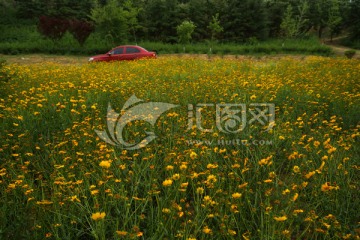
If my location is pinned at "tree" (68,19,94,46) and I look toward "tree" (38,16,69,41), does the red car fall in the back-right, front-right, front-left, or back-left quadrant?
back-left

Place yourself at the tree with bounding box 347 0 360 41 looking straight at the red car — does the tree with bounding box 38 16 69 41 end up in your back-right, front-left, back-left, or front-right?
front-right

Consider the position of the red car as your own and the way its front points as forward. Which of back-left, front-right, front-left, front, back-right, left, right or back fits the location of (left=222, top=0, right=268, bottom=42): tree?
back-right

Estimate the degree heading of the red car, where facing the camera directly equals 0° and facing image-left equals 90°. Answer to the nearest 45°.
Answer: approximately 90°

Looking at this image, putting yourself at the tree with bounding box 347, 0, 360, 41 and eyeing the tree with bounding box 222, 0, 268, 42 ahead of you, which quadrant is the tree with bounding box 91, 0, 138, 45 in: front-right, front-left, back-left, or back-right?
front-left

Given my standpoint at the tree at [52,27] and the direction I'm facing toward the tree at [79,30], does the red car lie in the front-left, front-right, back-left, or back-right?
front-right

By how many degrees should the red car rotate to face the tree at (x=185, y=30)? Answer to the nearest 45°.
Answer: approximately 135° to its right
